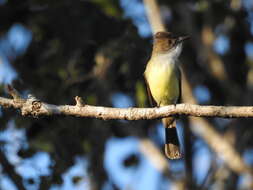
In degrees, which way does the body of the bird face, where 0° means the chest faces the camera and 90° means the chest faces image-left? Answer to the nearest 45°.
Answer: approximately 0°
